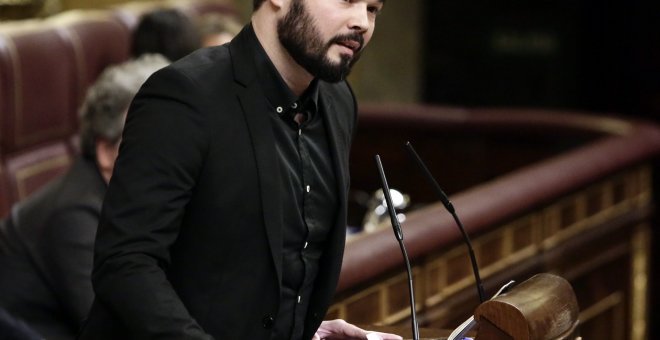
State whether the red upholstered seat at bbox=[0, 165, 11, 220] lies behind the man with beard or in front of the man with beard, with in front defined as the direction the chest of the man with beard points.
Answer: behind

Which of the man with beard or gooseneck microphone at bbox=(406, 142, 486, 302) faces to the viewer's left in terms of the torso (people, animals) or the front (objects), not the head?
the gooseneck microphone

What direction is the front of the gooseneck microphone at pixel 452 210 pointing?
to the viewer's left

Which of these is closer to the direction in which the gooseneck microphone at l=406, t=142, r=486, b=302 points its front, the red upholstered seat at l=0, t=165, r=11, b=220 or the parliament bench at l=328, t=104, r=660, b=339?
the red upholstered seat

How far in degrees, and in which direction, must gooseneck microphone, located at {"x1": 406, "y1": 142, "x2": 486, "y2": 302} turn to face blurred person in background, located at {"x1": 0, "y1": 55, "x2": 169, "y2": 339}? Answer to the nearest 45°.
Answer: approximately 45° to its right

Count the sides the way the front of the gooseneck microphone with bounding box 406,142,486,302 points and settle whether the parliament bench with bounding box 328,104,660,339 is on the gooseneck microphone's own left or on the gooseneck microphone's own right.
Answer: on the gooseneck microphone's own right

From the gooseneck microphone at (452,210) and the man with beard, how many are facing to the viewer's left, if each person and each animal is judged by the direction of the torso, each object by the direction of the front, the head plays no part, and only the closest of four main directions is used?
1

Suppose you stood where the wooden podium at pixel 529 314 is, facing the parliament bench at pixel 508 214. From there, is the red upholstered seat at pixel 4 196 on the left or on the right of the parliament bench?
left
